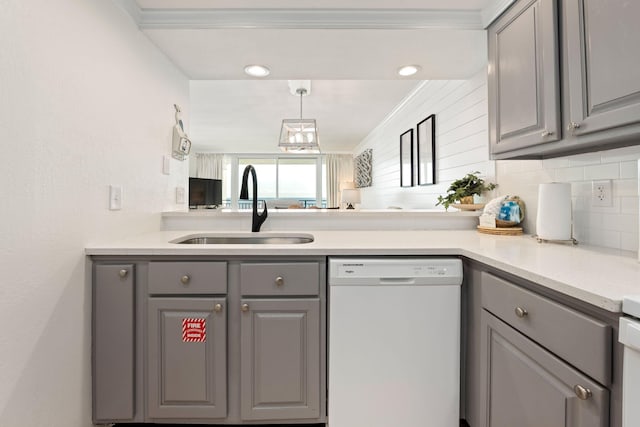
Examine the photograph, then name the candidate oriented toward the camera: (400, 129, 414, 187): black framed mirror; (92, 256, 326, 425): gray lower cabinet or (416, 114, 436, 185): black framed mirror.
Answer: the gray lower cabinet

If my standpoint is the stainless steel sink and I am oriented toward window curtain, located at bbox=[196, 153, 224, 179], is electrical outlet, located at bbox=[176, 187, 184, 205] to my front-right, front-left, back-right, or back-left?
front-left

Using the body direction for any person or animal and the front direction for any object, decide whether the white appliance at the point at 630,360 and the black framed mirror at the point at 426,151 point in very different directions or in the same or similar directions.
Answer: same or similar directions

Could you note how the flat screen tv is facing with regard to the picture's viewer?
facing the viewer and to the right of the viewer

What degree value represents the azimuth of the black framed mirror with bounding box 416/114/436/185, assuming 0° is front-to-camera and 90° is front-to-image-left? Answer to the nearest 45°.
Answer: approximately 90°

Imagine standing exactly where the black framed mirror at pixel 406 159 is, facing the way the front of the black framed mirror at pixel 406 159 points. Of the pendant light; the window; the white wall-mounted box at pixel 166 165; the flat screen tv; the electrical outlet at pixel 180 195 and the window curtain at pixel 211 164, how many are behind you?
0

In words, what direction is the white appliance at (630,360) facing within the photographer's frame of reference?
facing the viewer and to the left of the viewer

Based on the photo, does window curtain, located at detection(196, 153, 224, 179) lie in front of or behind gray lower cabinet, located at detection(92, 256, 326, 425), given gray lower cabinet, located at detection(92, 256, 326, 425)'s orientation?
behind

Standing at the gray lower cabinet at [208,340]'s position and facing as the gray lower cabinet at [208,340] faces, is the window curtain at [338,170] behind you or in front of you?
behind

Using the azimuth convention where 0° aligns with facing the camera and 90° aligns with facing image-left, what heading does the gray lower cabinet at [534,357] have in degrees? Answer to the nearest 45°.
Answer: approximately 45°

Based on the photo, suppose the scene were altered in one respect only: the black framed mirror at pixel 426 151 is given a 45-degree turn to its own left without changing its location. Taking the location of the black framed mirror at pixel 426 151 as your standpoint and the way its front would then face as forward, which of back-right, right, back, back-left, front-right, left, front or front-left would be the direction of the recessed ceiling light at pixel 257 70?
front

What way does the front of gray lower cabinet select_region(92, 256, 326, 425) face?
toward the camera

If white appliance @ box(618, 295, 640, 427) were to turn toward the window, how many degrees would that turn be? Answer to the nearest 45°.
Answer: approximately 90° to its right

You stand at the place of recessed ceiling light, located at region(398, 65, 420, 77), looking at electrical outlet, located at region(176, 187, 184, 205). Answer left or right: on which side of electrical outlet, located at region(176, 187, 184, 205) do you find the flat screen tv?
right

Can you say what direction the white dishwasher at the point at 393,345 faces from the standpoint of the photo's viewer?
facing the viewer

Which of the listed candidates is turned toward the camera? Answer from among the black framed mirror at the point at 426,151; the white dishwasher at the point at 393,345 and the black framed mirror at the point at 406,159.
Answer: the white dishwasher

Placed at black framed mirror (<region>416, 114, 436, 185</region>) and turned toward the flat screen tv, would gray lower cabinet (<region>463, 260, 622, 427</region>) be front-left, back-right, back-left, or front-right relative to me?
back-left

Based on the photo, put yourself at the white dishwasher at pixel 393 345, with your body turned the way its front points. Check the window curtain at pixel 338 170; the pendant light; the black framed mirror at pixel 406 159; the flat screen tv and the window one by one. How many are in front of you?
0

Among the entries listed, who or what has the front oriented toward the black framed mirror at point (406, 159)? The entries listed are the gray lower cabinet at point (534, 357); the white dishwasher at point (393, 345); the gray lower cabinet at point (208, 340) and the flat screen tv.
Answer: the flat screen tv
